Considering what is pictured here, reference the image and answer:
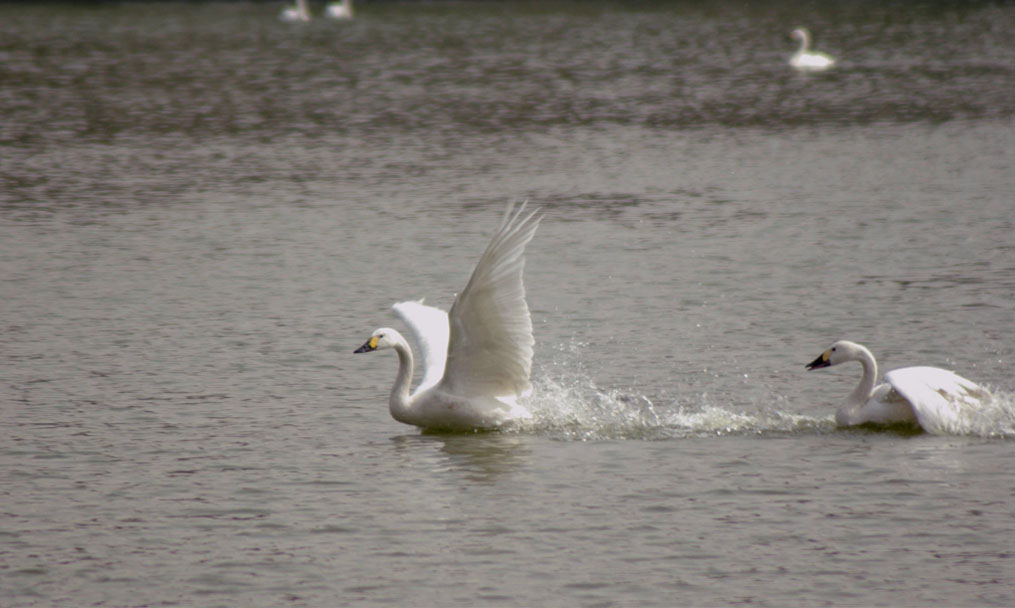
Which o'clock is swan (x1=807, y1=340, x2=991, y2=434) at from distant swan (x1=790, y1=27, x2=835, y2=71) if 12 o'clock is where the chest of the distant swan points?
The swan is roughly at 9 o'clock from the distant swan.

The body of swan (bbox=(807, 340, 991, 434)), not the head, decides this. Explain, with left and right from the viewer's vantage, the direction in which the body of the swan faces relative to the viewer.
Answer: facing to the left of the viewer

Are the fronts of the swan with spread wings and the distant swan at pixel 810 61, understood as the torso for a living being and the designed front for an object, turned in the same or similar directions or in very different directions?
same or similar directions

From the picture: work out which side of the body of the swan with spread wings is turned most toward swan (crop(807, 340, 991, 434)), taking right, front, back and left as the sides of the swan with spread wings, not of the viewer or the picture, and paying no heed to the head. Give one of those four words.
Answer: back

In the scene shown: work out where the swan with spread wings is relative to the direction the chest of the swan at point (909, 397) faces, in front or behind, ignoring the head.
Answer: in front

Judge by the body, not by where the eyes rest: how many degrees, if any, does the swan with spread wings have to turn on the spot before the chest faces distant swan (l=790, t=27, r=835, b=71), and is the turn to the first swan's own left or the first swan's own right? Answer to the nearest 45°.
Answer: approximately 90° to the first swan's own right

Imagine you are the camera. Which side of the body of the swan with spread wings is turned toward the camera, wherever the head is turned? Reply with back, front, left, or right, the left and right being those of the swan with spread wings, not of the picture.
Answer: left

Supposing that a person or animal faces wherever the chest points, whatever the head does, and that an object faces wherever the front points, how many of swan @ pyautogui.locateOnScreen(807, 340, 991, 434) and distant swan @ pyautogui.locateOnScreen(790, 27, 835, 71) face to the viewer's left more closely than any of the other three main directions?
2

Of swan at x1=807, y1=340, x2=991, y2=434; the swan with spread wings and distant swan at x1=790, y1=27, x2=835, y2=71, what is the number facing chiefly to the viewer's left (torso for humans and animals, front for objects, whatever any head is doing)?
3

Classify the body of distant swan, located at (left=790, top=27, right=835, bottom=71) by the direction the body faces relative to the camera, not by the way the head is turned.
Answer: to the viewer's left

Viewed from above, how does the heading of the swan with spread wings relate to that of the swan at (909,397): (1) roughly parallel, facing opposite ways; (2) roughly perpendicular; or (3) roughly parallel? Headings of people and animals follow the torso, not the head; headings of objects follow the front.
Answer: roughly parallel

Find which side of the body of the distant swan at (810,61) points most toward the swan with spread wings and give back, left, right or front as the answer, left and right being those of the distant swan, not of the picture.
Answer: left

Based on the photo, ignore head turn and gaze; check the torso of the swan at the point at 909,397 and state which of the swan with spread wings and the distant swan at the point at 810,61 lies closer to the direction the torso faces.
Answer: the swan with spread wings
